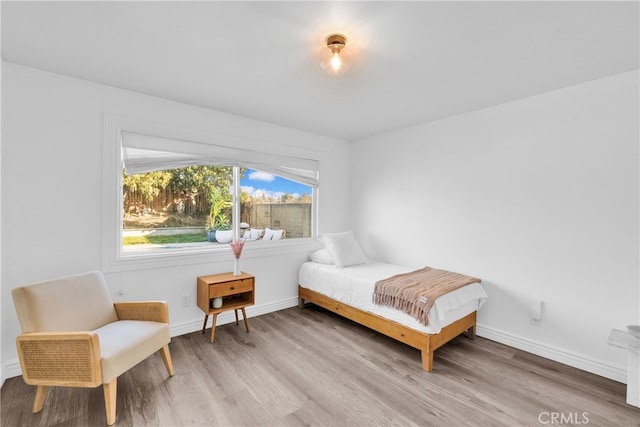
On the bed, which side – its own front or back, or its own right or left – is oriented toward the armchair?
right

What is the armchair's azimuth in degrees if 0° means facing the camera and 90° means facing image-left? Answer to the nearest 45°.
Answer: approximately 315°

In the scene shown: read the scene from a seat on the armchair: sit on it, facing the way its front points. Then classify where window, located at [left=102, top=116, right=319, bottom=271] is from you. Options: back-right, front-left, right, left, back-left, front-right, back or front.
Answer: left

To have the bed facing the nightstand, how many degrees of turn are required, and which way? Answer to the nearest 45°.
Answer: approximately 135° to its right

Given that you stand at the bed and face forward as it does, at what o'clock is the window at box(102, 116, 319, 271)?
The window is roughly at 4 o'clock from the bed.

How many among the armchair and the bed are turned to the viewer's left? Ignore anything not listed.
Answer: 0

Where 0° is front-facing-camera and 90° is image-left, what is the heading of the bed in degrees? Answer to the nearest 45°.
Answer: approximately 315°

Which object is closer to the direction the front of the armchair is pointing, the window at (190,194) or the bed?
the bed

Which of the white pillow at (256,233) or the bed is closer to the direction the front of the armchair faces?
the bed
